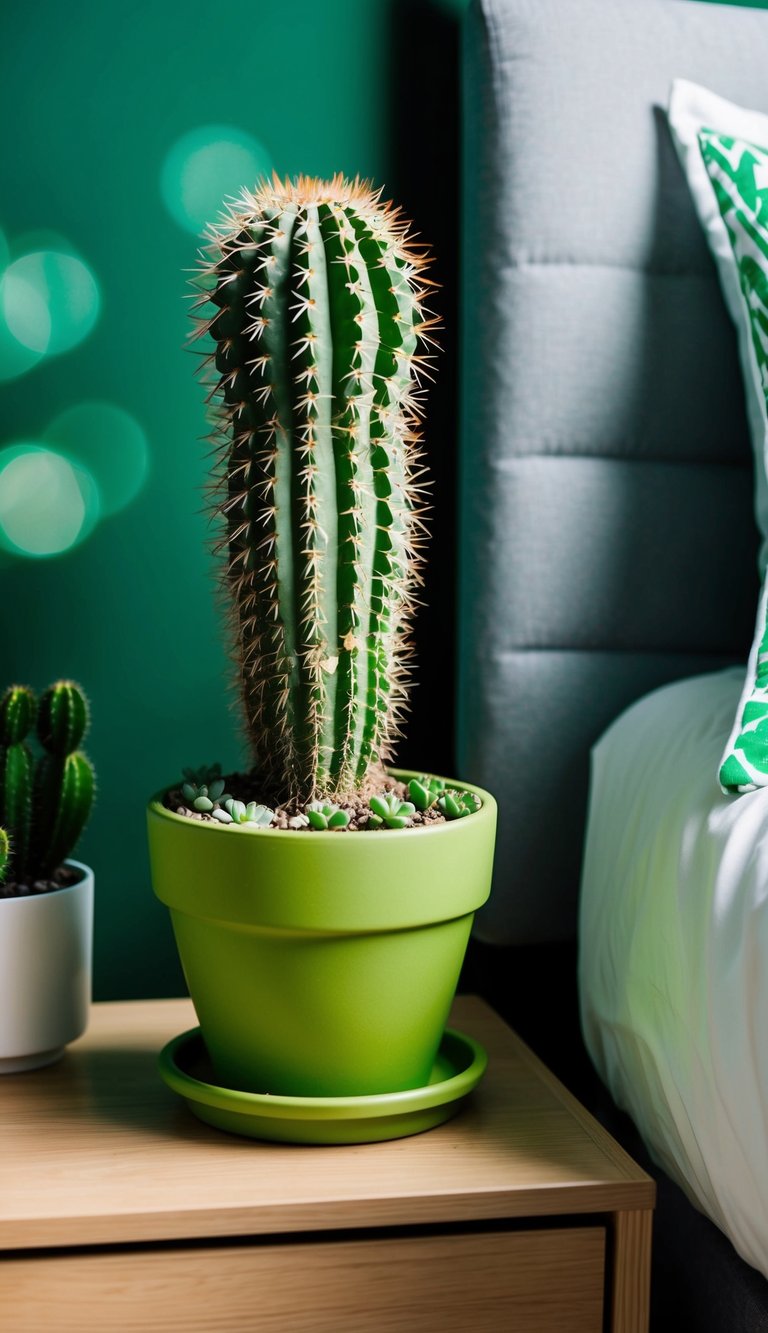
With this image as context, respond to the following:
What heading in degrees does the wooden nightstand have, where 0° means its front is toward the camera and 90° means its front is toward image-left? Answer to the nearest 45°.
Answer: approximately 0°
